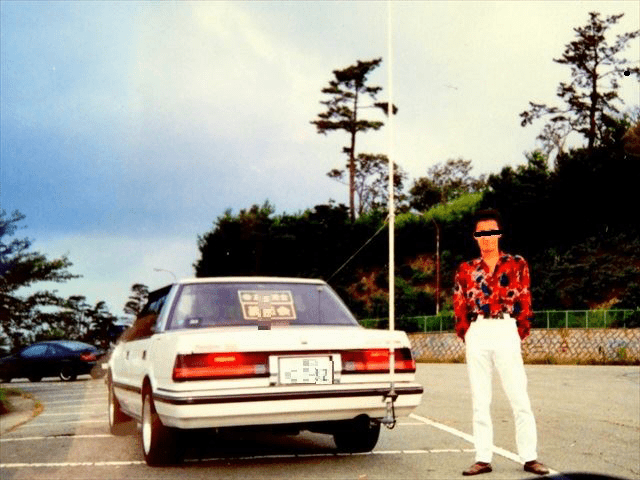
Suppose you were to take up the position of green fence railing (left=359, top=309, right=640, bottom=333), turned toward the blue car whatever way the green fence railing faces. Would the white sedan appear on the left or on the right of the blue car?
left

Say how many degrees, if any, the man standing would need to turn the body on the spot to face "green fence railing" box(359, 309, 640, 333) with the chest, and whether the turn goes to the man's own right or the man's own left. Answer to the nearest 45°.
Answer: approximately 180°

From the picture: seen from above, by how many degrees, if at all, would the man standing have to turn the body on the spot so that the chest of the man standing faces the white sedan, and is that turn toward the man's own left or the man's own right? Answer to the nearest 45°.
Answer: approximately 135° to the man's own right

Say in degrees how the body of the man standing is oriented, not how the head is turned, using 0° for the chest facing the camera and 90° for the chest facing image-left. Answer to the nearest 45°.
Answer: approximately 0°
